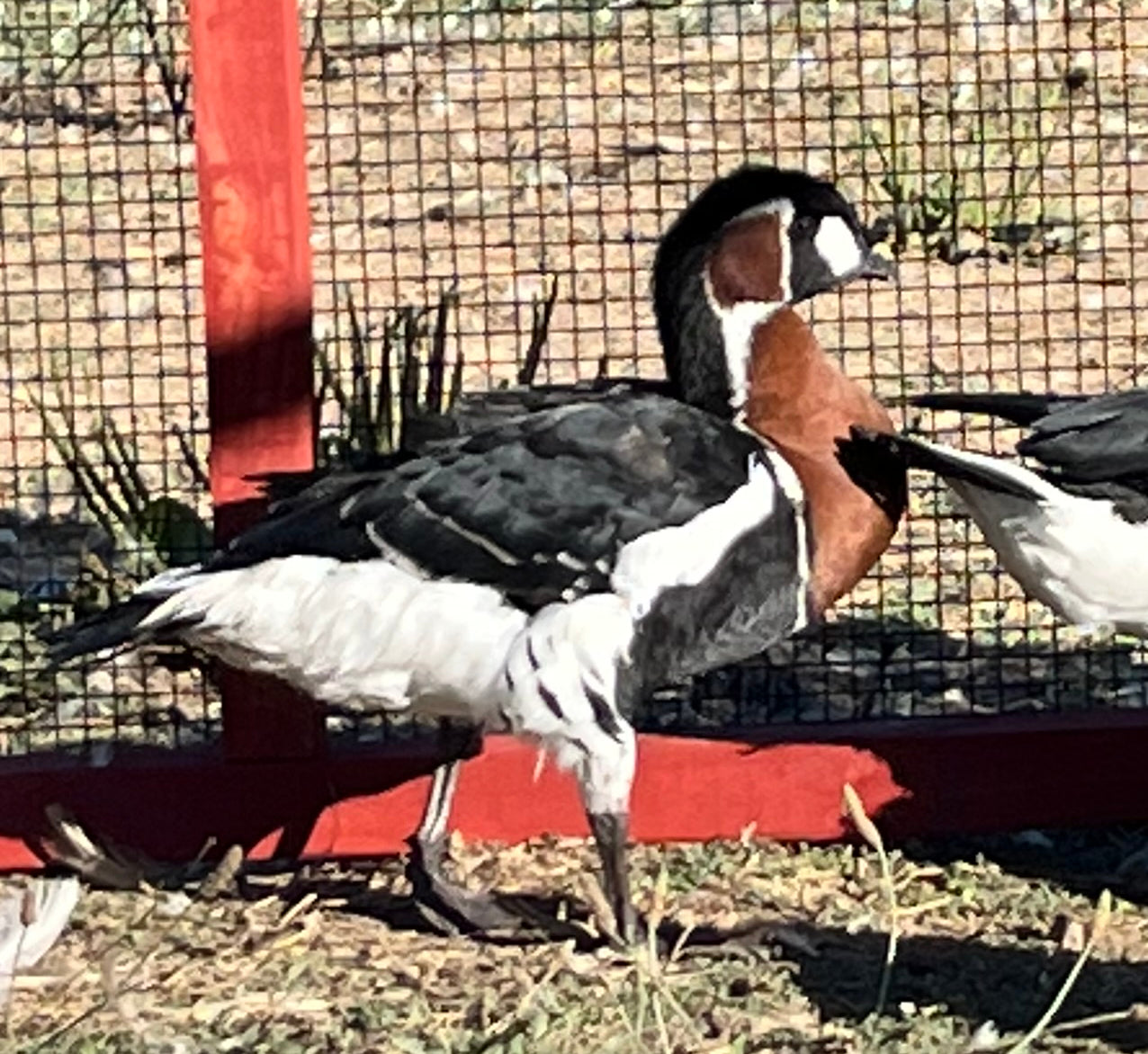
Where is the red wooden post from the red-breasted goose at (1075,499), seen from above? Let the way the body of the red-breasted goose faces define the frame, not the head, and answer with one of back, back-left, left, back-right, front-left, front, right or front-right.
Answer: back

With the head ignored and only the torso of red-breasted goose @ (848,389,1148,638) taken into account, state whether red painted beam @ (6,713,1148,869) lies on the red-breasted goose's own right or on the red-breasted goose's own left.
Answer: on the red-breasted goose's own left

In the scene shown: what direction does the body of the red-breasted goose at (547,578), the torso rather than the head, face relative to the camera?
to the viewer's right

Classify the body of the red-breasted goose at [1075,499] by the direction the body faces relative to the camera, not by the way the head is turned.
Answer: to the viewer's right

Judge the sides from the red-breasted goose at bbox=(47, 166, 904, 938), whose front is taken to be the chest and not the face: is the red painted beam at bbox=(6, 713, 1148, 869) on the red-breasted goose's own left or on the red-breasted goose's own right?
on the red-breasted goose's own left

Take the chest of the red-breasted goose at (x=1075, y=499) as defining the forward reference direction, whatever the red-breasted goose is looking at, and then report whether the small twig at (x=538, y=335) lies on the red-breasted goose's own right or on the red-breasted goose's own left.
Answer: on the red-breasted goose's own left

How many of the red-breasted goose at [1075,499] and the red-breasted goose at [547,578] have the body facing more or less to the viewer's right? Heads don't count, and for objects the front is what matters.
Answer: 2

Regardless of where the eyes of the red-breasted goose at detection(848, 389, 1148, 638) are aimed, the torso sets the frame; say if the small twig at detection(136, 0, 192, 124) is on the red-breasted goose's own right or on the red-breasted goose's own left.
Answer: on the red-breasted goose's own left

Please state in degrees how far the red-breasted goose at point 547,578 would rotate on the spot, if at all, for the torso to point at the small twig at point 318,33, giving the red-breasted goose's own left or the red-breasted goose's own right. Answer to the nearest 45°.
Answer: approximately 90° to the red-breasted goose's own left

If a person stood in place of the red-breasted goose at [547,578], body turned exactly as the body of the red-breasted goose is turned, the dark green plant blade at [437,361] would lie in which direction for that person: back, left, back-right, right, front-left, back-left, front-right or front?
left
